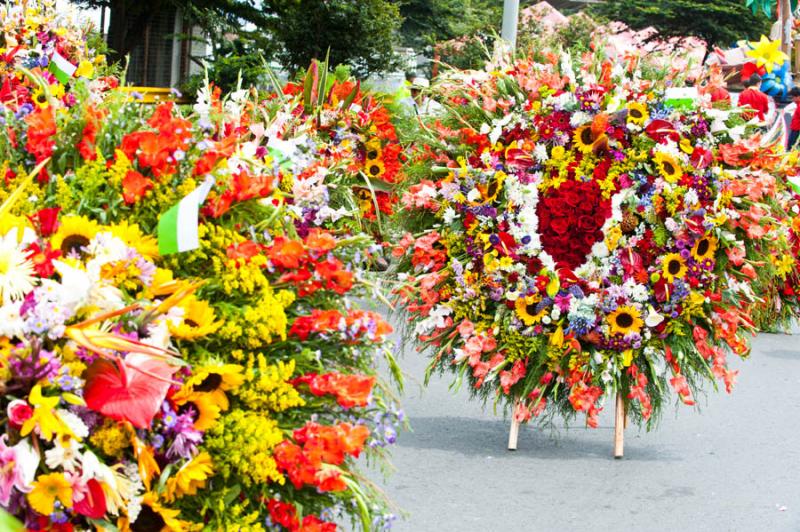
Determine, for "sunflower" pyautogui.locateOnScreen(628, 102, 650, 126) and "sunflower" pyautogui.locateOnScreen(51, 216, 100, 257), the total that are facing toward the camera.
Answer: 2

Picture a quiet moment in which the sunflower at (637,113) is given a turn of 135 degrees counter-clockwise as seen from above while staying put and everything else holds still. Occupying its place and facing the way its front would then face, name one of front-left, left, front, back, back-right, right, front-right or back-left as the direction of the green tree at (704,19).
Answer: front-left

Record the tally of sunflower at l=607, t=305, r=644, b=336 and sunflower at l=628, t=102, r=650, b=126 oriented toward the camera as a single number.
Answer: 2

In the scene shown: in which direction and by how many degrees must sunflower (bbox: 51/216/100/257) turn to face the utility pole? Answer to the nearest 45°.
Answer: approximately 135° to its left

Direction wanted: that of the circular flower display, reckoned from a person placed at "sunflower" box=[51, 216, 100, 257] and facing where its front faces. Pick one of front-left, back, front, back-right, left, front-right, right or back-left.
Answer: back-left

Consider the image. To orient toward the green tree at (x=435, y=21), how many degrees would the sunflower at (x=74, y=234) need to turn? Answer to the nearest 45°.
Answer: approximately 180°

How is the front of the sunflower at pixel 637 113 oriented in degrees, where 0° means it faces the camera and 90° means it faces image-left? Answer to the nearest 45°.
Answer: approximately 0°

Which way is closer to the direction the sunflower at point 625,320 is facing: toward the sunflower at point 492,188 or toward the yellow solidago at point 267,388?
the yellow solidago

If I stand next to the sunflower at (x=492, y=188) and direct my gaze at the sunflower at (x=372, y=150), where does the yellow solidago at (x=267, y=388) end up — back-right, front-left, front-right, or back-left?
back-left
